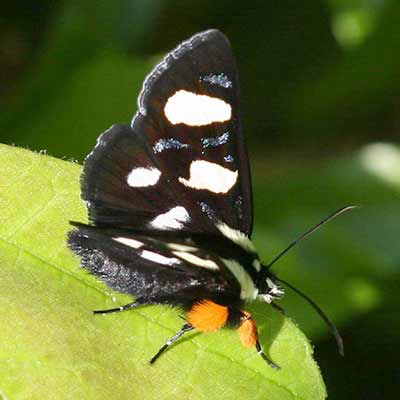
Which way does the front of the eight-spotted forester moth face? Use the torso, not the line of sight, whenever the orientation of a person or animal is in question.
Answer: to the viewer's right
